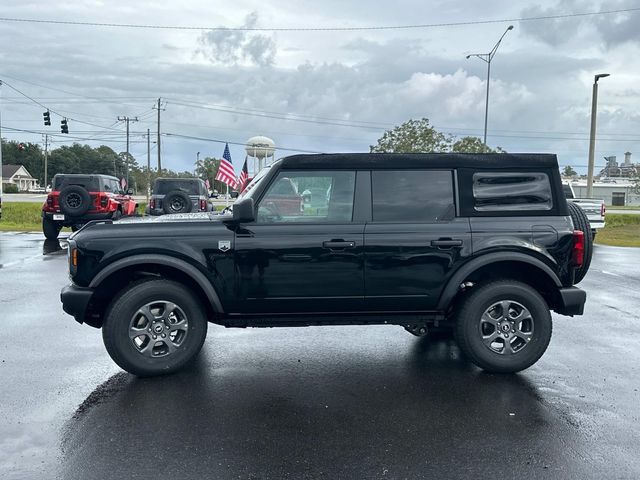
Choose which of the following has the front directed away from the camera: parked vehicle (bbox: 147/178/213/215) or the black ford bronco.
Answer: the parked vehicle

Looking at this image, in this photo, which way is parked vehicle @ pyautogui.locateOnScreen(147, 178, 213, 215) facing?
away from the camera

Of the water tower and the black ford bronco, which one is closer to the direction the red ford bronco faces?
the water tower

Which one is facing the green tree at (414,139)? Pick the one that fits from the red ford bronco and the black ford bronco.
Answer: the red ford bronco

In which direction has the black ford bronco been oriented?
to the viewer's left

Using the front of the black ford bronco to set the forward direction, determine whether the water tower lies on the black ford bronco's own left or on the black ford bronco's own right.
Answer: on the black ford bronco's own right

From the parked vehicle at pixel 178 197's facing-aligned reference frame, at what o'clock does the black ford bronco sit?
The black ford bronco is roughly at 6 o'clock from the parked vehicle.

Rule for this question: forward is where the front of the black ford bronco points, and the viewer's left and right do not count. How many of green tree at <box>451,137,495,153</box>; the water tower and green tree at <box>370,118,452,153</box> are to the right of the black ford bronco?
3

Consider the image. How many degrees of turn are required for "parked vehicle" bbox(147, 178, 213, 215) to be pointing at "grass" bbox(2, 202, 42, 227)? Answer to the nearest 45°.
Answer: approximately 45° to its left

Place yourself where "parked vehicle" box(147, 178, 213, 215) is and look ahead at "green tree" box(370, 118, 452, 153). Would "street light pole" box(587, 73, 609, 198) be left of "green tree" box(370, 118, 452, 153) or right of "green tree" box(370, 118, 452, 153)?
right

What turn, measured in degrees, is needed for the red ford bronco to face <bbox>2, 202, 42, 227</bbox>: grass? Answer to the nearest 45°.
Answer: approximately 45° to its left

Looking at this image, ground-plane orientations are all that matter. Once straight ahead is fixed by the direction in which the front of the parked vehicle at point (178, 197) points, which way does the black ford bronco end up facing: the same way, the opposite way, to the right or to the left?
to the left

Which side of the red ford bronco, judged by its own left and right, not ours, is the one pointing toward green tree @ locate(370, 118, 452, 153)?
front

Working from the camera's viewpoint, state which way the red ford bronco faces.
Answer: facing away from the viewer and to the right of the viewer

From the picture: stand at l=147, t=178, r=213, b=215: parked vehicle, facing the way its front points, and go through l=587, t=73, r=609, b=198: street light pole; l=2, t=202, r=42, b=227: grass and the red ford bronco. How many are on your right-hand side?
1
